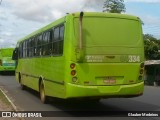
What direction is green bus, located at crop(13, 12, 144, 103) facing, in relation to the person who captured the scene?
facing away from the viewer and to the left of the viewer

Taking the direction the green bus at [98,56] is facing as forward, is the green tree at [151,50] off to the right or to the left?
on its right

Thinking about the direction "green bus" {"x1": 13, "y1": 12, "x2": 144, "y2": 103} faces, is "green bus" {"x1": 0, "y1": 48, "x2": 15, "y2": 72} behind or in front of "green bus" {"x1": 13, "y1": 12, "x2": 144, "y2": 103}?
in front
